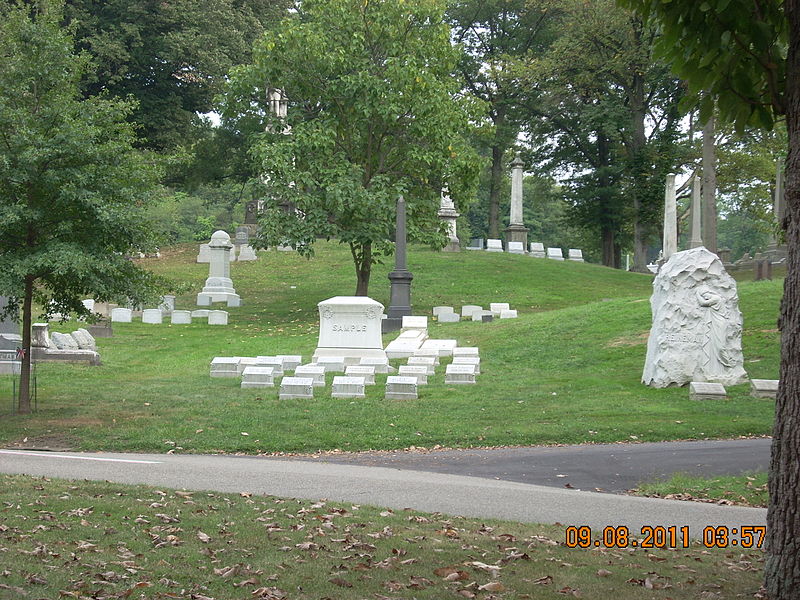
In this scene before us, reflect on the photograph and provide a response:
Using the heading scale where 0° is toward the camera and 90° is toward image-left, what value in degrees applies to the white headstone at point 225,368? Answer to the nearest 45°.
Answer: approximately 0°

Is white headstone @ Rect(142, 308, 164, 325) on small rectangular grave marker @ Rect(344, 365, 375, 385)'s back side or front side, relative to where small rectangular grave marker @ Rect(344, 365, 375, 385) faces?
on the back side

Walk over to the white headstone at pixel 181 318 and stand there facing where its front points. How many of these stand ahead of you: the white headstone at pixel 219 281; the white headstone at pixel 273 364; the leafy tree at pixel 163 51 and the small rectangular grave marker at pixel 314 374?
2

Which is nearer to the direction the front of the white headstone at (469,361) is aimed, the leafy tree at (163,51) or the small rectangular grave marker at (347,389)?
the small rectangular grave marker

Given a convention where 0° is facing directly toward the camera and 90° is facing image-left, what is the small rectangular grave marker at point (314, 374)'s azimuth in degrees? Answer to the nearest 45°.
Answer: approximately 0°

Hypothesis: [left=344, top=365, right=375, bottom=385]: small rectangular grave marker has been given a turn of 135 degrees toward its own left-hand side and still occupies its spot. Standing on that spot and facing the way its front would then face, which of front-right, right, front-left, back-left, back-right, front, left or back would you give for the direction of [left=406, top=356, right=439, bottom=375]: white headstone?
front

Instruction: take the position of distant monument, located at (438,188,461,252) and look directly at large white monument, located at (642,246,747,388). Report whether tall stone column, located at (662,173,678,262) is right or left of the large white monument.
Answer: left

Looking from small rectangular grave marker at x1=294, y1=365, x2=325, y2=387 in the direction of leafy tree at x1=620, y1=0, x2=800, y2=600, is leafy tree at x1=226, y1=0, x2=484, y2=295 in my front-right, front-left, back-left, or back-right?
back-left

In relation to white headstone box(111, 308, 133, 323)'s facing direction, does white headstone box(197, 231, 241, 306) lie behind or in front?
behind

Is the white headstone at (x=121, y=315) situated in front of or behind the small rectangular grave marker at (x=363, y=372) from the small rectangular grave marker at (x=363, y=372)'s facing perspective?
behind

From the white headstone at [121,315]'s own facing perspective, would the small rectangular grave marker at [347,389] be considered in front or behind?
in front
